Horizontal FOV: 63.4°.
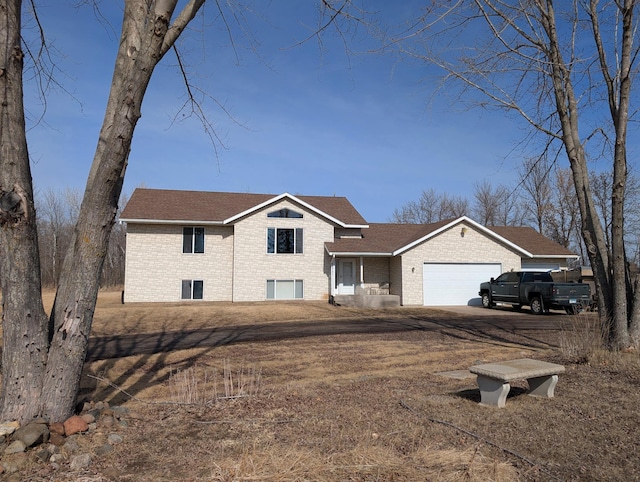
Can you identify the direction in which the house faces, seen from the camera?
facing the viewer

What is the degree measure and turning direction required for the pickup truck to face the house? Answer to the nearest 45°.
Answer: approximately 45° to its left

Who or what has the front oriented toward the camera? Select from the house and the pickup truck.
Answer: the house

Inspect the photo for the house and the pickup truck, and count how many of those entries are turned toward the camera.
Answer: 1

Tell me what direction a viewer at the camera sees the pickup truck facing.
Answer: facing away from the viewer and to the left of the viewer

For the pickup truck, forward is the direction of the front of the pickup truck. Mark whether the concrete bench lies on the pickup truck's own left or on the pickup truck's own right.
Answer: on the pickup truck's own left

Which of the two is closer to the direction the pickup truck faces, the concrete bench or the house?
the house

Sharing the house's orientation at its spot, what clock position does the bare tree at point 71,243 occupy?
The bare tree is roughly at 12 o'clock from the house.

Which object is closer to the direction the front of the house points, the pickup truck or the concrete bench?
the concrete bench
